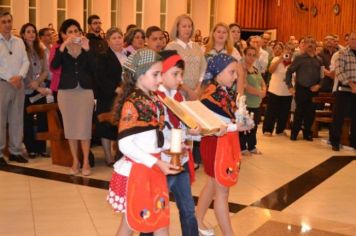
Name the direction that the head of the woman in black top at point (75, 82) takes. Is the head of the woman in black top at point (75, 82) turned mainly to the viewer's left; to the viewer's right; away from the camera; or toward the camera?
toward the camera

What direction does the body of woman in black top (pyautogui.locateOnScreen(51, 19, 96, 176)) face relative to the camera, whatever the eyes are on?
toward the camera

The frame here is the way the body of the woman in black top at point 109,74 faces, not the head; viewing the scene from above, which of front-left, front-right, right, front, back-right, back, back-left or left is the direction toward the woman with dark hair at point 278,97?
left

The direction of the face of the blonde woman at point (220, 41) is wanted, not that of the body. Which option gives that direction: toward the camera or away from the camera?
toward the camera

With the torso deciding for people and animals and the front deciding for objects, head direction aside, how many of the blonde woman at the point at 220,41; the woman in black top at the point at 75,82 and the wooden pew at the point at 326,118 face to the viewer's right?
0

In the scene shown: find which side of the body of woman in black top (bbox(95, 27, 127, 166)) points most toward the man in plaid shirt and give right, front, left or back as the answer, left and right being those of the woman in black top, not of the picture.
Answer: left
